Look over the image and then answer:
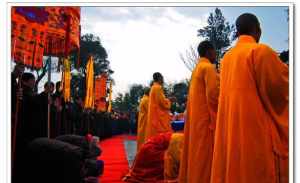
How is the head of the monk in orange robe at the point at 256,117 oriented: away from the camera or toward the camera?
away from the camera

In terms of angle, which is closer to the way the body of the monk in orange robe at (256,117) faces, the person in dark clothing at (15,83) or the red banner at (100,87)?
the red banner

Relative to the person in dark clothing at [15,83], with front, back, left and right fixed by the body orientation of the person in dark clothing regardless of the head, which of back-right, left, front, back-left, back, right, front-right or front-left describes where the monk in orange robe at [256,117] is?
front-right

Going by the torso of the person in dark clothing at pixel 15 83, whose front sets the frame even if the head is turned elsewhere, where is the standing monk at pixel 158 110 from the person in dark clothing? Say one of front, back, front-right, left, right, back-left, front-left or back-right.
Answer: front-left

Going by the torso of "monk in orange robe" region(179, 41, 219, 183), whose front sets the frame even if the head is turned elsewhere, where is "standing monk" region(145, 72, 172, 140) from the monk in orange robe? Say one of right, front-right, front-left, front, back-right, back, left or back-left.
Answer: front-left

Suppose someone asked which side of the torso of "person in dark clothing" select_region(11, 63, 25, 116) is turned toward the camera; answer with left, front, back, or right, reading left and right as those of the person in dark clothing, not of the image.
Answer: right
